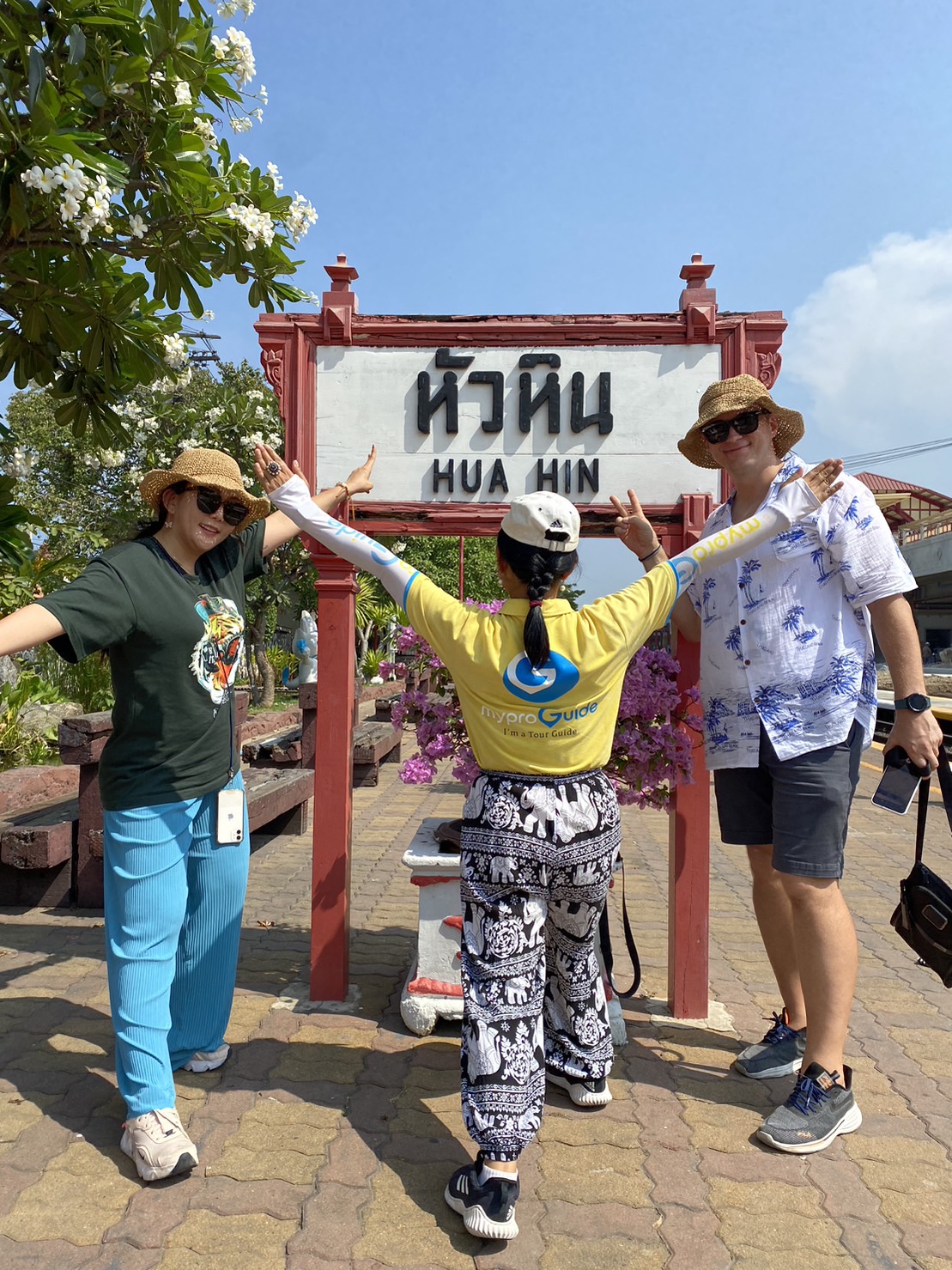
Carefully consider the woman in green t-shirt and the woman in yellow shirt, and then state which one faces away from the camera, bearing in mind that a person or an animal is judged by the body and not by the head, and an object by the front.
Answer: the woman in yellow shirt

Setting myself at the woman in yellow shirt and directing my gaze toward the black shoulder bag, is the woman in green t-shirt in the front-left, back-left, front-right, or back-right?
back-left

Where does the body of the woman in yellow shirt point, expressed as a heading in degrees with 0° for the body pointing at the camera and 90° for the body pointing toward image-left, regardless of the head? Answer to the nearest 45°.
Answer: approximately 180°

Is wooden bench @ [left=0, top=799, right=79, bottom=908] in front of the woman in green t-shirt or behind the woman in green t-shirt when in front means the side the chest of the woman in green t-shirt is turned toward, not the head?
behind

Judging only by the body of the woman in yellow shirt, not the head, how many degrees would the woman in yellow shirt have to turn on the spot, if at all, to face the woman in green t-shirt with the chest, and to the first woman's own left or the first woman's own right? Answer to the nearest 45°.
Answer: approximately 90° to the first woman's own left

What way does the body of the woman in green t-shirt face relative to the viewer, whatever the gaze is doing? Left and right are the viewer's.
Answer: facing the viewer and to the right of the viewer

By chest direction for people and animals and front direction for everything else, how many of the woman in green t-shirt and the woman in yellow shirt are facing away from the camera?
1

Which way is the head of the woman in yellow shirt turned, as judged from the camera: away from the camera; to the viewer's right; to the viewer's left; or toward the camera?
away from the camera
